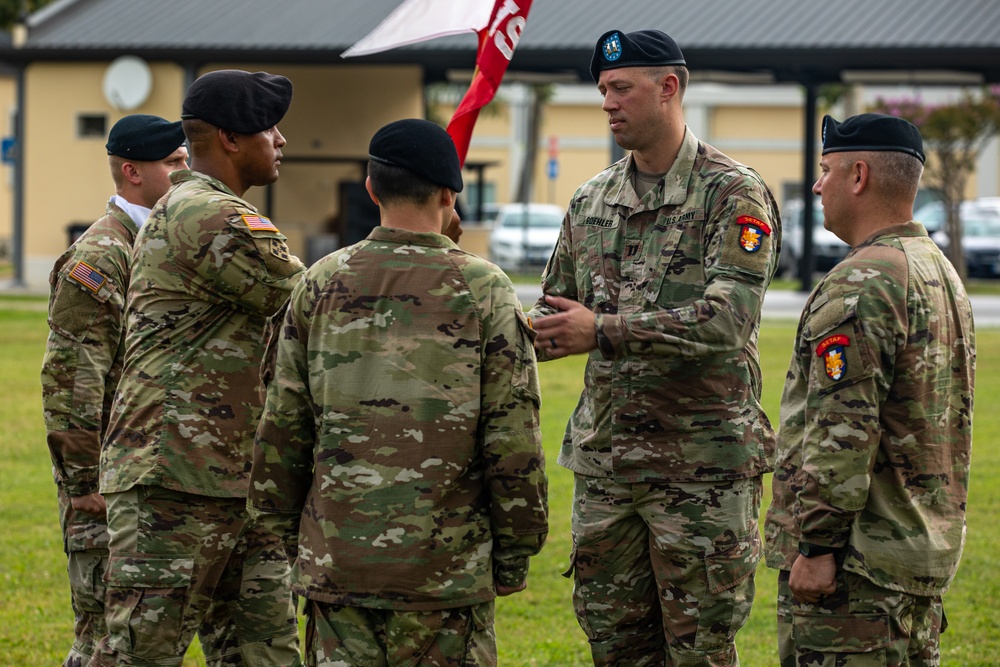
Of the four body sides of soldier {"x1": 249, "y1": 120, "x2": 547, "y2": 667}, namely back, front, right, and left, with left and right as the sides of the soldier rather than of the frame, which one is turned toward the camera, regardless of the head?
back

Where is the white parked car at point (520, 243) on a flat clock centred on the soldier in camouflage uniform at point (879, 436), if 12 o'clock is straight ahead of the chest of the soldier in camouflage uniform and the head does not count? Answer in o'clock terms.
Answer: The white parked car is roughly at 1 o'clock from the soldier in camouflage uniform.

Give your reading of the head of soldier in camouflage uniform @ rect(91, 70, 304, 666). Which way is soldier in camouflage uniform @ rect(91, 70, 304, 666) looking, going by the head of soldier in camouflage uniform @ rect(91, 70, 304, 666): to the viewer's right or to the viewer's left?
to the viewer's right

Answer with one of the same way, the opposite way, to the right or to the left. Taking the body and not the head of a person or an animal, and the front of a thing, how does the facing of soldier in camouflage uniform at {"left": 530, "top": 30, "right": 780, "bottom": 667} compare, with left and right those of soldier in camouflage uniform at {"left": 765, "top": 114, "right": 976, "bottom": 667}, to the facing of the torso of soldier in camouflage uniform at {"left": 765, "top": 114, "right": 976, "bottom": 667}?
to the left

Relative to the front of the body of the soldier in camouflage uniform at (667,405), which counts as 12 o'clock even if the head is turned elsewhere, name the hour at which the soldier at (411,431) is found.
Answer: The soldier is roughly at 12 o'clock from the soldier in camouflage uniform.

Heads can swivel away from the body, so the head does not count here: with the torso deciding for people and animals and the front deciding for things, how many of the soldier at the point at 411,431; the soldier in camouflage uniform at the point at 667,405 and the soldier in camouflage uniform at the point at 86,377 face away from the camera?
1

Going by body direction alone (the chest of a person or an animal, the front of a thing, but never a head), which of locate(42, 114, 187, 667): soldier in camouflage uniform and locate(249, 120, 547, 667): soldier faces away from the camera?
the soldier

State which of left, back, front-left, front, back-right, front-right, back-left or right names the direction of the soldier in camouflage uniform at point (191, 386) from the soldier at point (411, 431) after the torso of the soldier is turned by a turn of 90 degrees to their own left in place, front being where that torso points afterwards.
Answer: front-right

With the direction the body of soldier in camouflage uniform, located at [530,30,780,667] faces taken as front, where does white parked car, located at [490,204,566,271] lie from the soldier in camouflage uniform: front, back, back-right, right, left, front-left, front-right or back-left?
back-right

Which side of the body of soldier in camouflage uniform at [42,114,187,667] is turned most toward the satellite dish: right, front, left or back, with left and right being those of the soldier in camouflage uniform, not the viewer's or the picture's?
left

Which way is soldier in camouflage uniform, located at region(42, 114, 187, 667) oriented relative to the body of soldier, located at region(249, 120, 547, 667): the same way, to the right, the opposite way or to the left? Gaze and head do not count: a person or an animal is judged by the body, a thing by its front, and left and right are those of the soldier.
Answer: to the right

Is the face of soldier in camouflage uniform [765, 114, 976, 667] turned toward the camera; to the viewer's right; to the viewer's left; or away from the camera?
to the viewer's left

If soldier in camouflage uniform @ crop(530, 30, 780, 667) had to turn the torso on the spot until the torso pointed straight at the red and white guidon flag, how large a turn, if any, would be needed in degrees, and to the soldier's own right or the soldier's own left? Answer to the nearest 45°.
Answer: approximately 90° to the soldier's own right

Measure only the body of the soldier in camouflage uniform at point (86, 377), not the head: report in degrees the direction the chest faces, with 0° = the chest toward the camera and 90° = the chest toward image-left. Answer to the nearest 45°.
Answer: approximately 270°

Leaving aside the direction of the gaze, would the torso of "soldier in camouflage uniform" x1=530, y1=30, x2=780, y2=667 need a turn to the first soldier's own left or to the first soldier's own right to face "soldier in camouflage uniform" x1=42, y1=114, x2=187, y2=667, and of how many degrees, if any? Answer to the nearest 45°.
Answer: approximately 45° to the first soldier's own right

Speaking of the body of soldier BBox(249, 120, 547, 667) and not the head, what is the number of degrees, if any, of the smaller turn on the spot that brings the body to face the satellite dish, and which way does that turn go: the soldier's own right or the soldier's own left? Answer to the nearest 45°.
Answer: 0° — they already face it

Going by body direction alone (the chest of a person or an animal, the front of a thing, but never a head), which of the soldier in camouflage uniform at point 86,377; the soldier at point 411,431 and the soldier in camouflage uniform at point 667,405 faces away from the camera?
the soldier

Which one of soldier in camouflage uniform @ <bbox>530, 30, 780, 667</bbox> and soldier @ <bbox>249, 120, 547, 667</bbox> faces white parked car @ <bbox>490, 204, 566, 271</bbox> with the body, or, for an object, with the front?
the soldier

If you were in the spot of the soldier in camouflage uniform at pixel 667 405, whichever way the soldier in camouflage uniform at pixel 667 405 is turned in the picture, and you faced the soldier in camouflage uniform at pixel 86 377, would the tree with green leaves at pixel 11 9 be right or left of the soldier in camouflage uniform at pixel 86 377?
right
